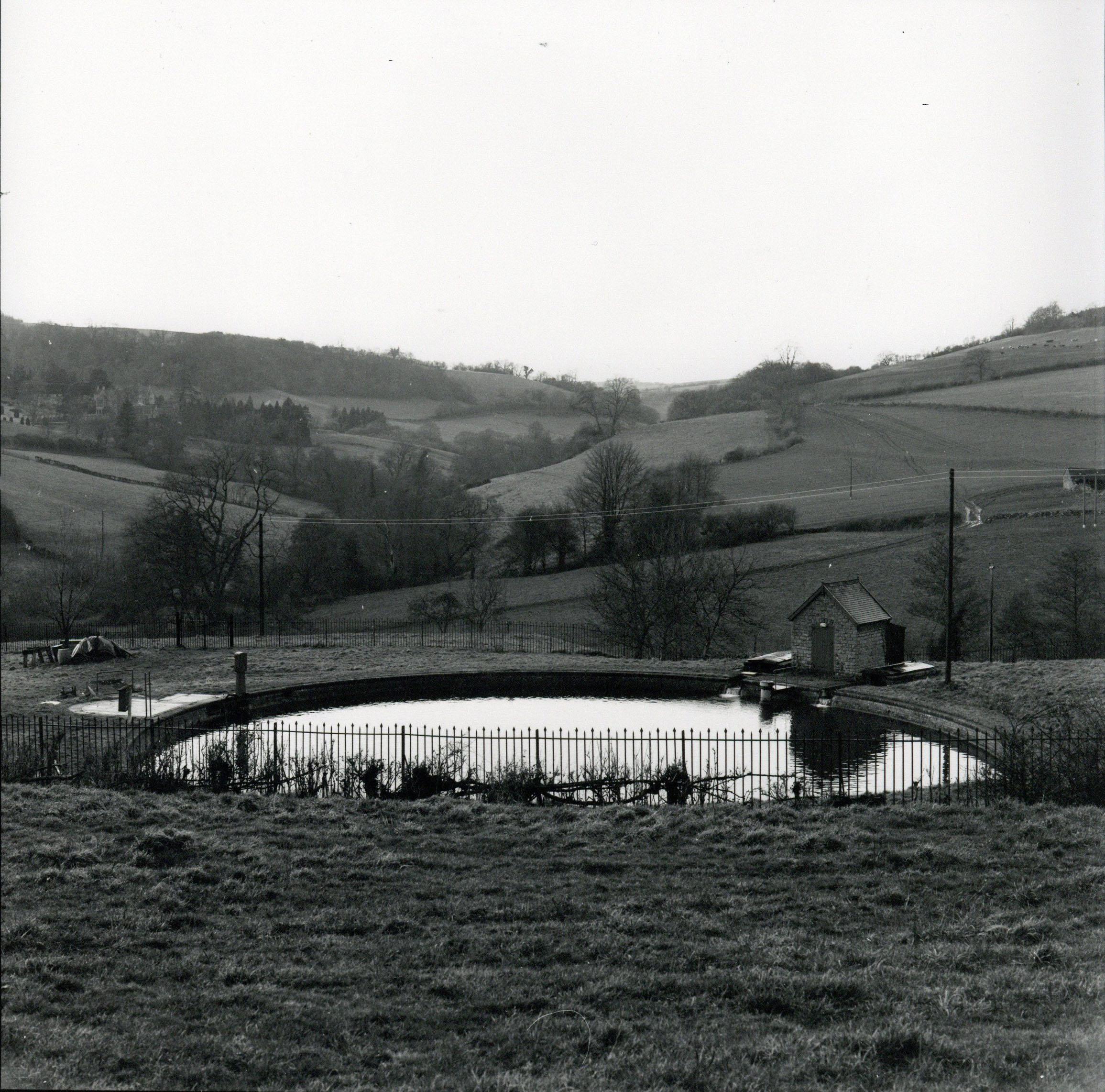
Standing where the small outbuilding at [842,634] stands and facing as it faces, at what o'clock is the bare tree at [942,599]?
The bare tree is roughly at 5 o'clock from the small outbuilding.

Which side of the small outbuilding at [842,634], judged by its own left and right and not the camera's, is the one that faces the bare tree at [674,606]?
right

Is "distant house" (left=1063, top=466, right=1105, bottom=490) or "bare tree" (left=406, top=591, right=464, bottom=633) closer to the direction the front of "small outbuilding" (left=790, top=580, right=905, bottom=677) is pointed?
the bare tree

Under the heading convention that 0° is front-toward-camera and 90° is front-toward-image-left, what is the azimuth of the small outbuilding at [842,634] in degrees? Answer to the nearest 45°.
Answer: approximately 45°

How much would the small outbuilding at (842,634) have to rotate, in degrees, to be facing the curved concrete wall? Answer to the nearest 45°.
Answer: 0° — it already faces it

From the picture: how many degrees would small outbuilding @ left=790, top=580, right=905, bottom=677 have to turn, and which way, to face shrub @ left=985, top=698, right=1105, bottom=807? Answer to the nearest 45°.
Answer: approximately 45° to its left
